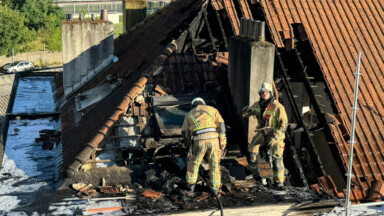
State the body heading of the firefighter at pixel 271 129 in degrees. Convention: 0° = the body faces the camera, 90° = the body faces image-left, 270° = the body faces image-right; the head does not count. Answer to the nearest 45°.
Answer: approximately 45°

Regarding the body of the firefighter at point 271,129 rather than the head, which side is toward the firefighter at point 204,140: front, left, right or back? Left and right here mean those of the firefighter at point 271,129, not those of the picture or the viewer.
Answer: front

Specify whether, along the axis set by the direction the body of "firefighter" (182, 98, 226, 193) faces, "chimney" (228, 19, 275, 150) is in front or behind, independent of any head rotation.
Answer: in front

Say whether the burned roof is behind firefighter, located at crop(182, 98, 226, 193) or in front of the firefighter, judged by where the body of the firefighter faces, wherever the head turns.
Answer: in front

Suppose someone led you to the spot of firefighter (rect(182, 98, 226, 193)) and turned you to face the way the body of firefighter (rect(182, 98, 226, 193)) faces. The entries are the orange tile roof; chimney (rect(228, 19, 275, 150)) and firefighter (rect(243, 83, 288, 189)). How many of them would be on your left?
0

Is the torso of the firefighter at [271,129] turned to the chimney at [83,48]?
no

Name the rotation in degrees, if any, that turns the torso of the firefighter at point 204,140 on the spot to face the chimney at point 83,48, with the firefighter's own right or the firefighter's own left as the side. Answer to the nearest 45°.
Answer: approximately 45° to the firefighter's own left

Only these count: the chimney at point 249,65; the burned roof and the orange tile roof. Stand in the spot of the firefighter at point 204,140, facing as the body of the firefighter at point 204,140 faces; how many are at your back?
0

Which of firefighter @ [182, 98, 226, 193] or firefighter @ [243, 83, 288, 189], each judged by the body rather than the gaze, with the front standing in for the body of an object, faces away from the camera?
firefighter @ [182, 98, 226, 193]

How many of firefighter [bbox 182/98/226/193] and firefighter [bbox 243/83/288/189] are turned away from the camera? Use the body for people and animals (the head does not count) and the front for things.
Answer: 1

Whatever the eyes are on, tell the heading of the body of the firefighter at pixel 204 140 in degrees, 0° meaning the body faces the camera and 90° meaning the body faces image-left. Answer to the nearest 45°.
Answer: approximately 180°

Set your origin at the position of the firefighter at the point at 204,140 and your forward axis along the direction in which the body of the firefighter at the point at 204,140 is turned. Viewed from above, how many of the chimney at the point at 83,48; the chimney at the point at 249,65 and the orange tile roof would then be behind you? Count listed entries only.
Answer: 0

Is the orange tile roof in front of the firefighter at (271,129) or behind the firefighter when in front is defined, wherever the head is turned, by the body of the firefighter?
behind

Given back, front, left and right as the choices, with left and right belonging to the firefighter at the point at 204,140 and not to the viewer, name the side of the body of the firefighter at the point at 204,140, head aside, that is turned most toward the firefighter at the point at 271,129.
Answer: right

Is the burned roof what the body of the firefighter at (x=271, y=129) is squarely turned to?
no
